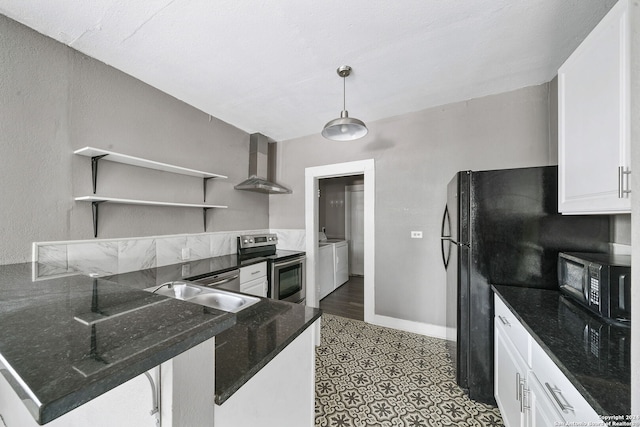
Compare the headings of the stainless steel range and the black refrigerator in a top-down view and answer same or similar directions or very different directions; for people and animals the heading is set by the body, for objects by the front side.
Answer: very different directions

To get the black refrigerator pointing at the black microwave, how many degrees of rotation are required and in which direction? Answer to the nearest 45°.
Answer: approximately 135° to its left

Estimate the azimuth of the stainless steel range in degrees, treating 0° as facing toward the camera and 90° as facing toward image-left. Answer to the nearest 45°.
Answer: approximately 315°

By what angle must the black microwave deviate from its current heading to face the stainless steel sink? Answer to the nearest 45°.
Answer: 0° — it already faces it

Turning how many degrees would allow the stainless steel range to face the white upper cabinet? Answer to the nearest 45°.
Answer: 0° — it already faces it

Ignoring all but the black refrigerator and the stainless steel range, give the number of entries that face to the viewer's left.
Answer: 1

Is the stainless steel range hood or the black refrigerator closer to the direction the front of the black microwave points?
the stainless steel range hood

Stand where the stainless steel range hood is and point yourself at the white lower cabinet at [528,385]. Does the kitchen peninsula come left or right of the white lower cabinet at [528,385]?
right

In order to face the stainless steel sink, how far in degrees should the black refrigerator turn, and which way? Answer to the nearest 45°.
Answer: approximately 45° to its left

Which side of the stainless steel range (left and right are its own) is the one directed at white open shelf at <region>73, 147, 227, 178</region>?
right

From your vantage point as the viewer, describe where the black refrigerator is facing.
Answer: facing to the left of the viewer
